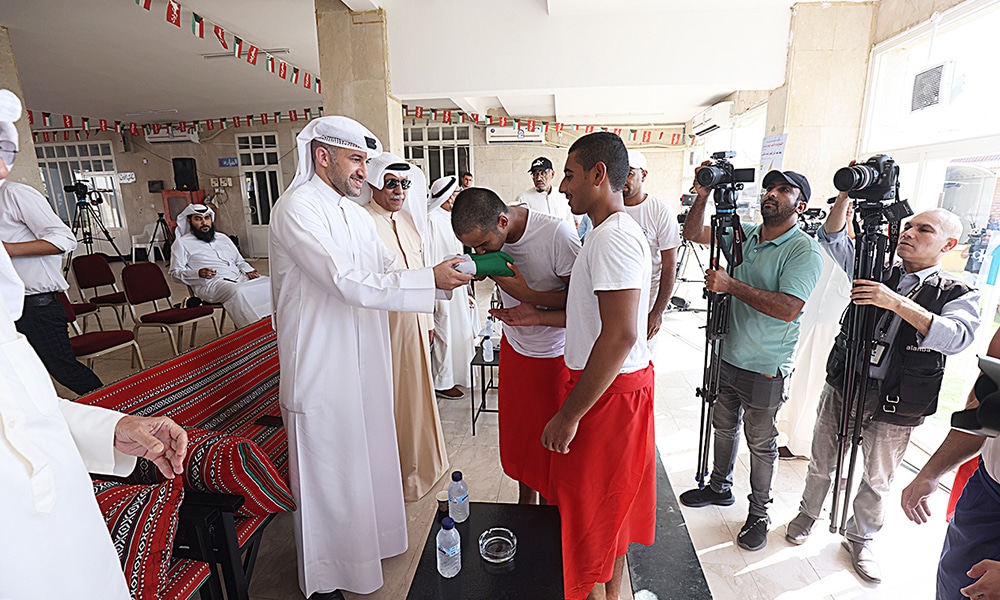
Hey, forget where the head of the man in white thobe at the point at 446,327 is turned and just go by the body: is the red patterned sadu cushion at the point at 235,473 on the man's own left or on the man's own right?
on the man's own right

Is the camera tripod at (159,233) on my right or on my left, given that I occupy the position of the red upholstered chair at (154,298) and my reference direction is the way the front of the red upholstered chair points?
on my left

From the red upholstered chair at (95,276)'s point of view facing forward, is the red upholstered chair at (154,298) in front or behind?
in front

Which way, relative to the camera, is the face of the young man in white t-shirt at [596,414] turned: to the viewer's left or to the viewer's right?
to the viewer's left

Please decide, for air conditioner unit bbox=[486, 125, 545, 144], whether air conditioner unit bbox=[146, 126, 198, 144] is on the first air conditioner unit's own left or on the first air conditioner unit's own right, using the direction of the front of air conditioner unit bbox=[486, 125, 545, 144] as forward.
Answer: on the first air conditioner unit's own right

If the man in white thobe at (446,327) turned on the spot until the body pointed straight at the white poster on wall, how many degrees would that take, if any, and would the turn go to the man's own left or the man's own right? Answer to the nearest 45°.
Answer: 0° — they already face it

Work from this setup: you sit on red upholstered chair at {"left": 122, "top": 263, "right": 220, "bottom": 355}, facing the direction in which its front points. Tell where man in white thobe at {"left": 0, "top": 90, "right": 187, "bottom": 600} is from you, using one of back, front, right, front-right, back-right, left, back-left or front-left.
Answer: front-right

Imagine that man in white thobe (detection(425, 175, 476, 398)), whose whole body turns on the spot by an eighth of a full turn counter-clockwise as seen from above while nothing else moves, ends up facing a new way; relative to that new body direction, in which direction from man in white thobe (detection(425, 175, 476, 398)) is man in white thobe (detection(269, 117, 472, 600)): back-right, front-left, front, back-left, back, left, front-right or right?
back-right

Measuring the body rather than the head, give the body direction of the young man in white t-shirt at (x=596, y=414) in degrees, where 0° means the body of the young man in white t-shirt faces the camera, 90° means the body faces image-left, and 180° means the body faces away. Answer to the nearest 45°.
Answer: approximately 90°

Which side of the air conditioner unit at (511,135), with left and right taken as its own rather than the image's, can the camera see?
front

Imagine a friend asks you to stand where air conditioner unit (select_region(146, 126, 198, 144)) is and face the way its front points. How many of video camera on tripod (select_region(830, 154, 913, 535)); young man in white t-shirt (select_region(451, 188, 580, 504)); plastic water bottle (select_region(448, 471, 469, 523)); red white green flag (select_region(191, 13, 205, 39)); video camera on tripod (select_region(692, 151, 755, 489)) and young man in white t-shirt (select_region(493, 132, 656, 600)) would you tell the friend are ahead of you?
6

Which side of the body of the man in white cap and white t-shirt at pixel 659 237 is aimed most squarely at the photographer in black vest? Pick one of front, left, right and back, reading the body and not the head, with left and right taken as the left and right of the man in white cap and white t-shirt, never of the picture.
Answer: left

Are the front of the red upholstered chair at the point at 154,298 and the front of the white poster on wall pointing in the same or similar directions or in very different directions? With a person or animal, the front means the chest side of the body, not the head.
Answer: very different directions

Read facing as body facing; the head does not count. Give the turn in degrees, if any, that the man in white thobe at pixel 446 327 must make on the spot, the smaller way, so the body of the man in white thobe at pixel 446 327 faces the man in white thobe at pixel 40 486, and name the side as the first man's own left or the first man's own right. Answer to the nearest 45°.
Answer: approximately 90° to the first man's own right

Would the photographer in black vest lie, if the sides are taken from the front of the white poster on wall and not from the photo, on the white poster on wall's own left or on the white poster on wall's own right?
on the white poster on wall's own left

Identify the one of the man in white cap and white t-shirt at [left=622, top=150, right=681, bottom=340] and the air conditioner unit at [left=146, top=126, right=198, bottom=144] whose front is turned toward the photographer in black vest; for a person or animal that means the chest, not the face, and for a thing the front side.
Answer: the air conditioner unit
